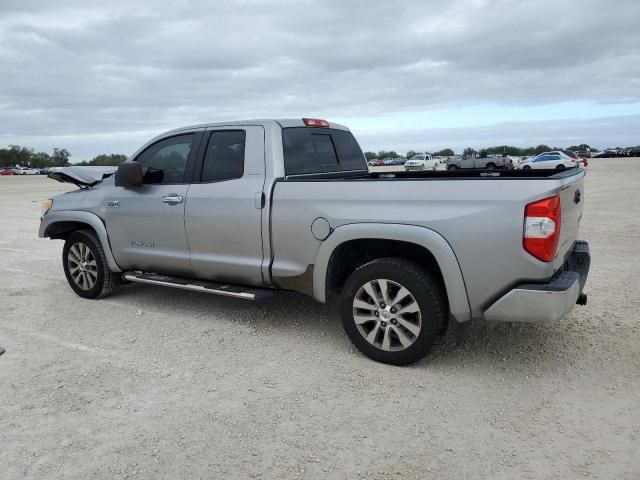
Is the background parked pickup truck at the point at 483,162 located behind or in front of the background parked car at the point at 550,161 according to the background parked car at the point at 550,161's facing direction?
in front

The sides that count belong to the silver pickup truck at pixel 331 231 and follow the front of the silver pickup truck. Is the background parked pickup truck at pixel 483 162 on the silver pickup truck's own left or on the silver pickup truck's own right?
on the silver pickup truck's own right

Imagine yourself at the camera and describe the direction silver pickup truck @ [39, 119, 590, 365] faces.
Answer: facing away from the viewer and to the left of the viewer

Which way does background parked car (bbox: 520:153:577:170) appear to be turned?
to the viewer's left

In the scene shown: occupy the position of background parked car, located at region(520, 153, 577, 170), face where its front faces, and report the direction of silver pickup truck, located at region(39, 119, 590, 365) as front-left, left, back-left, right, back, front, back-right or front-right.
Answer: left

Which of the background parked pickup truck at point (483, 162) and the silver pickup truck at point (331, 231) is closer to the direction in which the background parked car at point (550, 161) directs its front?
the background parked pickup truck

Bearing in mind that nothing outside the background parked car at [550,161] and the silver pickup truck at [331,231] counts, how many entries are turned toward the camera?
0

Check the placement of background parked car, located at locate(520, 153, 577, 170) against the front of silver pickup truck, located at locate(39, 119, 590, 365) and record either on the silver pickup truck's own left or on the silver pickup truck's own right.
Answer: on the silver pickup truck's own right
